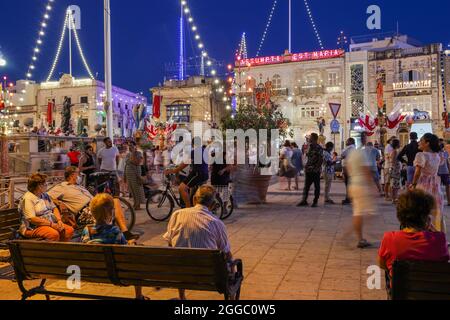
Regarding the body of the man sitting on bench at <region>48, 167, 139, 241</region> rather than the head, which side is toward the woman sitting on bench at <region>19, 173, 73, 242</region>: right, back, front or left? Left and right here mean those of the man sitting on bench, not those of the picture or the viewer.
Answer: right

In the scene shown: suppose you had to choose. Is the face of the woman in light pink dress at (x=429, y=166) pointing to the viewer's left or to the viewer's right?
to the viewer's left

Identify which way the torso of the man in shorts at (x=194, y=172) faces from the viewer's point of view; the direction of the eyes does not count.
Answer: to the viewer's left

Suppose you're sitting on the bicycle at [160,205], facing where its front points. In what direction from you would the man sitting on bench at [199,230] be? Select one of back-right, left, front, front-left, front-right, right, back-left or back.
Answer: left

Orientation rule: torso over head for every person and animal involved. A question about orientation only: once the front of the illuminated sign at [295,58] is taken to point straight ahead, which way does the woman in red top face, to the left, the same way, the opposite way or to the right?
the opposite way

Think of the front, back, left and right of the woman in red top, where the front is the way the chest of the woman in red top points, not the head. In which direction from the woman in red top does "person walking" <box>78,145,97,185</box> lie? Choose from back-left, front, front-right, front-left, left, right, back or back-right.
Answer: front-left

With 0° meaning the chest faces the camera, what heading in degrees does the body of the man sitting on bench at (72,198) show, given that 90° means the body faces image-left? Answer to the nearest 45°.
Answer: approximately 270°

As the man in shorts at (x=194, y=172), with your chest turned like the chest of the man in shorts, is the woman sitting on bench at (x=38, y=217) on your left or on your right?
on your left

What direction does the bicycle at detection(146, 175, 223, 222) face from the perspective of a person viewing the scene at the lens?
facing to the left of the viewer

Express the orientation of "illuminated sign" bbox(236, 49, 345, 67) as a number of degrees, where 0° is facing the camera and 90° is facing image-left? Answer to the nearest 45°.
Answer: approximately 0°
